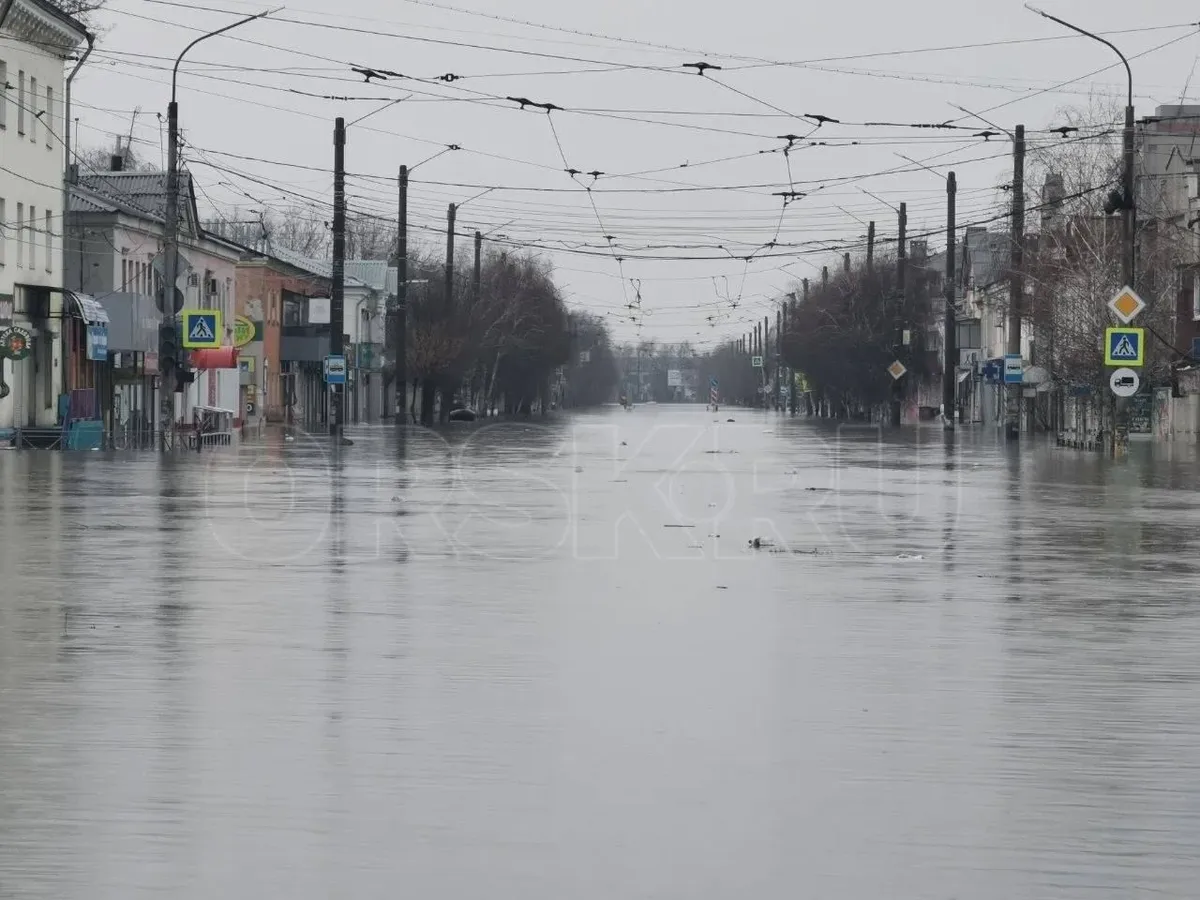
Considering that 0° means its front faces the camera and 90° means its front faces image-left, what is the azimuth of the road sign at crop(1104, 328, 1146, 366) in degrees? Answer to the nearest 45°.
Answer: approximately 0°

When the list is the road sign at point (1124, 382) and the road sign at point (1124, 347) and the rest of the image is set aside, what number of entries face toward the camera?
2

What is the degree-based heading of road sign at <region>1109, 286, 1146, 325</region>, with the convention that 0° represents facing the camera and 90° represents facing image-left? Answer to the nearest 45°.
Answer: approximately 0°
